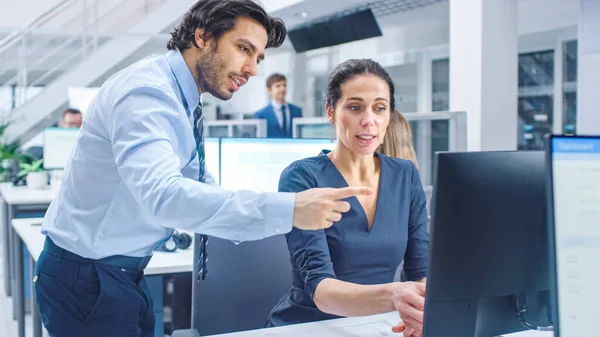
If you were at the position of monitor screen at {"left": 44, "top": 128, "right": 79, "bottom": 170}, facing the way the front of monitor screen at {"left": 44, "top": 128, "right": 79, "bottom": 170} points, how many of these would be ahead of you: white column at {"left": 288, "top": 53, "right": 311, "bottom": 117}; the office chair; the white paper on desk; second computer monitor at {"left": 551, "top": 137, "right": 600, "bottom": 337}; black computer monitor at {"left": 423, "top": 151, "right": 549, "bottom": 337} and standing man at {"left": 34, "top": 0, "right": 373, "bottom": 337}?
5

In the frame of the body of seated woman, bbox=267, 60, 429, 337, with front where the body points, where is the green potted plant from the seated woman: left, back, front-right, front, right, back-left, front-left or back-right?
back

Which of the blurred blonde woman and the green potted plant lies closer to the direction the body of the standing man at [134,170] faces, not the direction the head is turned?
the blurred blonde woman

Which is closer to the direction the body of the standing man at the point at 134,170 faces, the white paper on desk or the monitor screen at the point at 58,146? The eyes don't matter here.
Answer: the white paper on desk

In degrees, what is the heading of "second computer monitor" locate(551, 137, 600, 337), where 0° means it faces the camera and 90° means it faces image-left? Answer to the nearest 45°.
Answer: approximately 0°

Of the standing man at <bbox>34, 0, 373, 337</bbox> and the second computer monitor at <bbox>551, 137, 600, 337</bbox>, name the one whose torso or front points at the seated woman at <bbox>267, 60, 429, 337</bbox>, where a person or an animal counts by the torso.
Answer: the standing man

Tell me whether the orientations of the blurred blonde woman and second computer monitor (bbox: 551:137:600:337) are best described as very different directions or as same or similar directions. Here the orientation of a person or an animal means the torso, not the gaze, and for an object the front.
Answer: very different directions

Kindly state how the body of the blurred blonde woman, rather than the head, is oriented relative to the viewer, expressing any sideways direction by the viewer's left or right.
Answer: facing away from the viewer

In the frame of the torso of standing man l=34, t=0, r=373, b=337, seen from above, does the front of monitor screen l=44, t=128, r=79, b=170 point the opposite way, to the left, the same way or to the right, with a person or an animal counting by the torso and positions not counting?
to the right

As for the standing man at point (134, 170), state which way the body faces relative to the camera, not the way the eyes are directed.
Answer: to the viewer's right

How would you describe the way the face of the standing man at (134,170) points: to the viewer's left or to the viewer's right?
to the viewer's right
